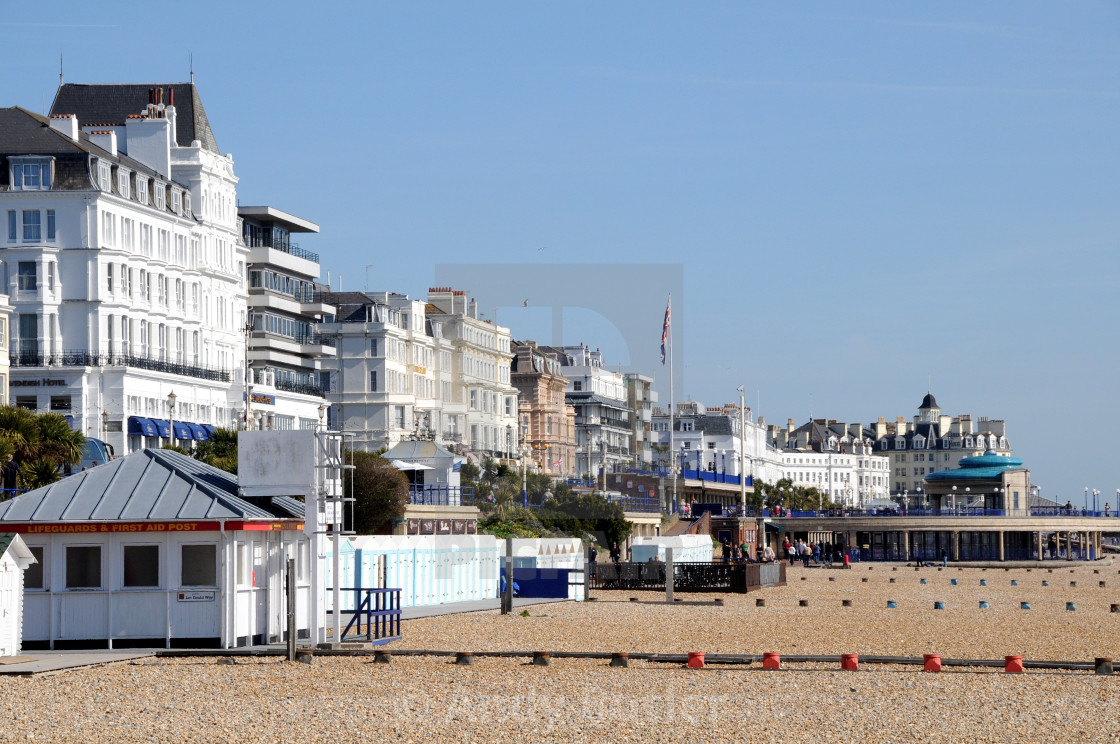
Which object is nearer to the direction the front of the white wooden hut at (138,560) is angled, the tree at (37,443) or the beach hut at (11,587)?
the beach hut

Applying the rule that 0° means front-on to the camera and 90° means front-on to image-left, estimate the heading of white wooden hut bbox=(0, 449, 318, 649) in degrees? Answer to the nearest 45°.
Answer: approximately 0°

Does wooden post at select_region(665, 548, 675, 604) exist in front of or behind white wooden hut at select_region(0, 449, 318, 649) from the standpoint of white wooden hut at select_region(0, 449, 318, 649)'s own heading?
behind

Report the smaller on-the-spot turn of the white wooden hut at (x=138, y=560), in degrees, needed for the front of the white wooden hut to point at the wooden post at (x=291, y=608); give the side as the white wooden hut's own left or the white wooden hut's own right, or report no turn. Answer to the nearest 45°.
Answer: approximately 45° to the white wooden hut's own left

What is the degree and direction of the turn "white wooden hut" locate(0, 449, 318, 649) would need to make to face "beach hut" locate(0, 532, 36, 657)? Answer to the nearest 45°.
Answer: approximately 45° to its right

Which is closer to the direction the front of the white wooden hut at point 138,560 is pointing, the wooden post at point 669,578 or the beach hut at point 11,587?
the beach hut

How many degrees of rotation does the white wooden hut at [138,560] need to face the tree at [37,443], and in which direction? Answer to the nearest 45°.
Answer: approximately 180°

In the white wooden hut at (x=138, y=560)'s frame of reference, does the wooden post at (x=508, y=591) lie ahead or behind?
behind
